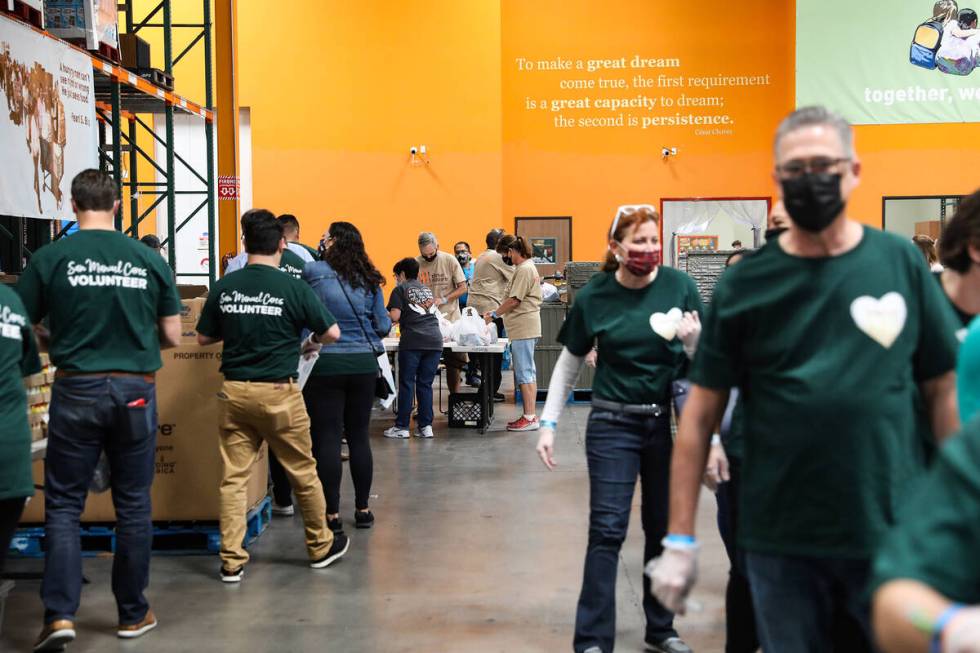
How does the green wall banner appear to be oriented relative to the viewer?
toward the camera

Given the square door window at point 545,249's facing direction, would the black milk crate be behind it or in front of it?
in front

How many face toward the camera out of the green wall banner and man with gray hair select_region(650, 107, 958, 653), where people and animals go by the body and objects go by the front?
2

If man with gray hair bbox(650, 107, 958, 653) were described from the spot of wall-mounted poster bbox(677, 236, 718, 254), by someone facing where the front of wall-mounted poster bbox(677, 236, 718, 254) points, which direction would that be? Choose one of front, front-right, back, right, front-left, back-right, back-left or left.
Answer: front

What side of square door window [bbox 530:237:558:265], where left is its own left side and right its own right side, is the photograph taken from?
front

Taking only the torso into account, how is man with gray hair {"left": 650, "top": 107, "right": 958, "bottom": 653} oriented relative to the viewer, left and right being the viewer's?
facing the viewer

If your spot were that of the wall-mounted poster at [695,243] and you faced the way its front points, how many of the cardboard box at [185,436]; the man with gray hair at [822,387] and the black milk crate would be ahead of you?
3

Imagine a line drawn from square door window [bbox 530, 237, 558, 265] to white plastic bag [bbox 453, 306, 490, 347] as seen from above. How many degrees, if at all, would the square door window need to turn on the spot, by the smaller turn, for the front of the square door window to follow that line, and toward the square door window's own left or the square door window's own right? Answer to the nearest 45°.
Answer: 0° — it already faces it

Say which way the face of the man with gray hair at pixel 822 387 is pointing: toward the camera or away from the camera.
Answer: toward the camera

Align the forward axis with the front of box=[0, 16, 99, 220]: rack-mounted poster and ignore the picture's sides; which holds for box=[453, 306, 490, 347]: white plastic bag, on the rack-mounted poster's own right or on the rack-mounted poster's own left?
on the rack-mounted poster's own left

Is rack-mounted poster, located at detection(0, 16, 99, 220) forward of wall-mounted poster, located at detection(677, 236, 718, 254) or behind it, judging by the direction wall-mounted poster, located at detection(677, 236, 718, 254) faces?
forward

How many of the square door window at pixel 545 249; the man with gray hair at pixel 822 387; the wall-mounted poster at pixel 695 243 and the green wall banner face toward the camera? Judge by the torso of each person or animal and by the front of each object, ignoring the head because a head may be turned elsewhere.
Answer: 4

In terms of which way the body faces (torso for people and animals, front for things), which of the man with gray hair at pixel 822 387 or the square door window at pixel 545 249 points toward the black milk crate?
the square door window

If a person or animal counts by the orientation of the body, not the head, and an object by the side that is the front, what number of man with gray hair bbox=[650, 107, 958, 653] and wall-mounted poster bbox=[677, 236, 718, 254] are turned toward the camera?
2

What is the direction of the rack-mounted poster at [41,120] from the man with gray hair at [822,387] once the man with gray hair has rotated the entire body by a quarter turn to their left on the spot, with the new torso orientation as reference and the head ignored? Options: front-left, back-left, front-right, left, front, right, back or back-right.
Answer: back-left

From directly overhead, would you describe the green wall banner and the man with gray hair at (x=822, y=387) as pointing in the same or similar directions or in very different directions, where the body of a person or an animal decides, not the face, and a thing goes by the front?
same or similar directions

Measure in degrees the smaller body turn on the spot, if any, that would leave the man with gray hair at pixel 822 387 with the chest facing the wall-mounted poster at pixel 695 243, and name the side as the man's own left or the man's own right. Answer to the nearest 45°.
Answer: approximately 180°
